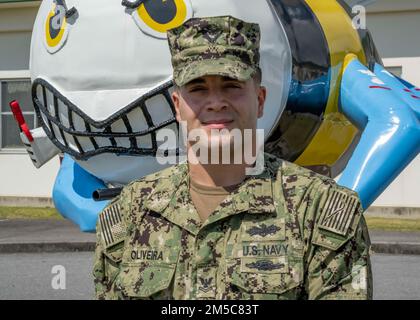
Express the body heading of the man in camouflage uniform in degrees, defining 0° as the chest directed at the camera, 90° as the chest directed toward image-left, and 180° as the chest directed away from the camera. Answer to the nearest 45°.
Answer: approximately 0°
